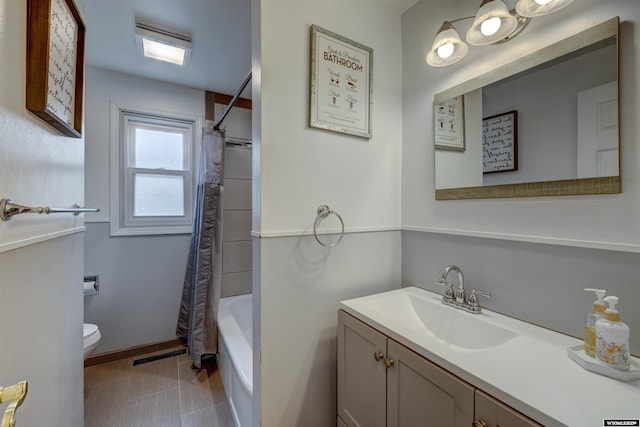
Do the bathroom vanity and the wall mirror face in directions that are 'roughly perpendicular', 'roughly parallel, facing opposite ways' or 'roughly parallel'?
roughly parallel

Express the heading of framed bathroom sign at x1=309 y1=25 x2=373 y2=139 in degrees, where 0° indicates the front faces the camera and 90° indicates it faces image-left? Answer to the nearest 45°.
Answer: approximately 315°

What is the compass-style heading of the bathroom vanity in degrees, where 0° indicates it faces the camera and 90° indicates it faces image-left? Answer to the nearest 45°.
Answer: approximately 45°

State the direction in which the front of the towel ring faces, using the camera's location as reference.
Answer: facing the viewer and to the right of the viewer

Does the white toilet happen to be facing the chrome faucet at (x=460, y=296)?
no

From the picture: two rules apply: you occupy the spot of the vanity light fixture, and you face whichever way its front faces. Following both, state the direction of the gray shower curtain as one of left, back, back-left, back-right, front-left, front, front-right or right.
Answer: front-right

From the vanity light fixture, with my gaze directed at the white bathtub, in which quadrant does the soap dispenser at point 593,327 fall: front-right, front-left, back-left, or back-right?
back-left

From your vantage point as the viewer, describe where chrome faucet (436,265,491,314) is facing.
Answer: facing the viewer and to the left of the viewer

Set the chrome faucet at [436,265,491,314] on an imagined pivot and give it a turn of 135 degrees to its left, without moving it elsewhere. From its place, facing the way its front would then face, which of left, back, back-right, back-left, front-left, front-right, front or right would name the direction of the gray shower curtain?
back

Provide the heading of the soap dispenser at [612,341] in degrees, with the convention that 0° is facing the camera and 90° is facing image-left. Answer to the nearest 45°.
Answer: approximately 45°
